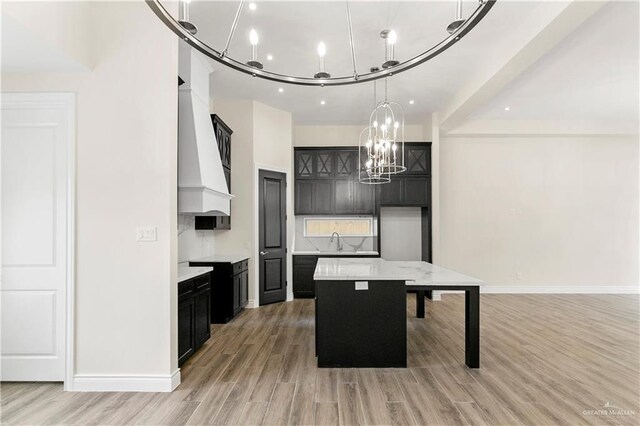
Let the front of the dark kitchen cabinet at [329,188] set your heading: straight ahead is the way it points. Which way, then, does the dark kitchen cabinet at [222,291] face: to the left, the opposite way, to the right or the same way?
to the left

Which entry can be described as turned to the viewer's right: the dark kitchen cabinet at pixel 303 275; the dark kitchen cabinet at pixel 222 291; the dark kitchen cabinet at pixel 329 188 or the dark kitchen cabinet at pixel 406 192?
the dark kitchen cabinet at pixel 222 291

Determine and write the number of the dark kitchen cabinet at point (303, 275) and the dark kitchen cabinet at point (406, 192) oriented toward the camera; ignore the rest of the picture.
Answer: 2

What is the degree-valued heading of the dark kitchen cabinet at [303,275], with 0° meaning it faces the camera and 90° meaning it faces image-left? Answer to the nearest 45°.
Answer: approximately 0°

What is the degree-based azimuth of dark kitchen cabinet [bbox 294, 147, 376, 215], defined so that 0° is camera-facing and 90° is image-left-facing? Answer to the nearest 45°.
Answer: approximately 0°

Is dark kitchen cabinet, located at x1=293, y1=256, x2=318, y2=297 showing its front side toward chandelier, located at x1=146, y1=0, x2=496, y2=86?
yes

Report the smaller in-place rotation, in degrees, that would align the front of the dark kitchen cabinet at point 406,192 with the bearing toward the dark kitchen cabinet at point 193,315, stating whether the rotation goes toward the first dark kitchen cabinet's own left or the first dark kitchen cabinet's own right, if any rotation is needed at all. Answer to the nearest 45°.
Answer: approximately 45° to the first dark kitchen cabinet's own right

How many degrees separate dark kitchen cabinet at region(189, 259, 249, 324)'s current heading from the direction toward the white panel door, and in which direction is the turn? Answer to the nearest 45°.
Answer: approximately 135° to its right

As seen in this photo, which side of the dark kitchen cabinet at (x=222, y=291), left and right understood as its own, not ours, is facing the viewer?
right
